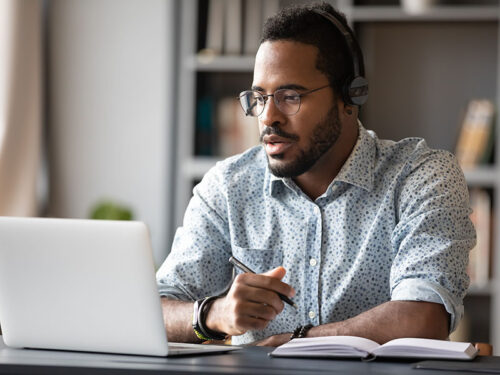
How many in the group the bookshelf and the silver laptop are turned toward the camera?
1

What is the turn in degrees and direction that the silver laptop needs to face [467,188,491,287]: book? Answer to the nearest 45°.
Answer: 0° — it already faces it

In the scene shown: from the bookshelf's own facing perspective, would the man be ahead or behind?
ahead

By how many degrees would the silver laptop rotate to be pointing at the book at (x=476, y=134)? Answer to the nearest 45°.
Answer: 0° — it already faces it

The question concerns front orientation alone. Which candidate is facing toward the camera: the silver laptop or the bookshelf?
the bookshelf

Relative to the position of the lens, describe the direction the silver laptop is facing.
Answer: facing away from the viewer and to the right of the viewer

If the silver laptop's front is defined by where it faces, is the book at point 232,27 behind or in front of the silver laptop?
in front

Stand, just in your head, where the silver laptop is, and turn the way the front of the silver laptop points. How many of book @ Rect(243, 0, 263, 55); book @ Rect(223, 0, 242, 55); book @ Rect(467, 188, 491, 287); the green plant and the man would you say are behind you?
0

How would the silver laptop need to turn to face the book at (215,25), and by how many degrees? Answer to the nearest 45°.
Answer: approximately 45° to its left

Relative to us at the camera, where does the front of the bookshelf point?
facing the viewer

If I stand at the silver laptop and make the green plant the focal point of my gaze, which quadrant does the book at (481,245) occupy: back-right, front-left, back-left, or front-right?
front-right

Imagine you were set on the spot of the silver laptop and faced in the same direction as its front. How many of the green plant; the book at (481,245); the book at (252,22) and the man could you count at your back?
0

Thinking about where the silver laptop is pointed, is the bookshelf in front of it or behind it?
in front

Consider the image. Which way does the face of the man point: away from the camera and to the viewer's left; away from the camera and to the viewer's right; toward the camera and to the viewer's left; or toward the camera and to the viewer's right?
toward the camera and to the viewer's left

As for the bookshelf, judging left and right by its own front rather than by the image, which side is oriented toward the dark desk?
front

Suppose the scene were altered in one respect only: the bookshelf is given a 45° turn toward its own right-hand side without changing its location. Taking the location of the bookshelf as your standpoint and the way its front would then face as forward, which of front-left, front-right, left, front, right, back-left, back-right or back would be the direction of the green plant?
front-right
